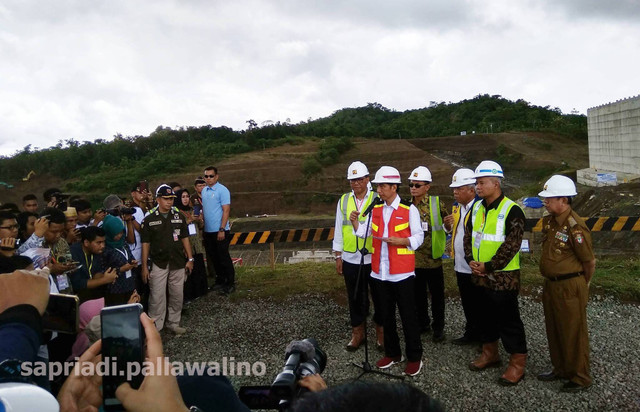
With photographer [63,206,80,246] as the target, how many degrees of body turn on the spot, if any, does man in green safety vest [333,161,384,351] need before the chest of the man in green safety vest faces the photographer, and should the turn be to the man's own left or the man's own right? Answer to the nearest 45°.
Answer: approximately 90° to the man's own right

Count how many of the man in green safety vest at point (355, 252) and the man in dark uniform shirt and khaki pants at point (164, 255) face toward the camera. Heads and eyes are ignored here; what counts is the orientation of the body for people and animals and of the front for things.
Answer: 2

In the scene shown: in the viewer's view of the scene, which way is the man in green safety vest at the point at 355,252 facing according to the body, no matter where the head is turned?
toward the camera

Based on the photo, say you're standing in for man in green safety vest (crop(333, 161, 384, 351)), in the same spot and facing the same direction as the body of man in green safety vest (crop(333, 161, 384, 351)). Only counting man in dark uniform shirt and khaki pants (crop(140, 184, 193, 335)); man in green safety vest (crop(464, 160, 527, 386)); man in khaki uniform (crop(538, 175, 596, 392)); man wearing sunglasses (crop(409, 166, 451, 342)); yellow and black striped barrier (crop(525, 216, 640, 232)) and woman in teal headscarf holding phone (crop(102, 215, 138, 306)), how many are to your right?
2

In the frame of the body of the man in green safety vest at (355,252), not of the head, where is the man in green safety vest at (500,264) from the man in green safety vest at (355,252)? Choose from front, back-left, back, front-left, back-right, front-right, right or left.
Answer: front-left

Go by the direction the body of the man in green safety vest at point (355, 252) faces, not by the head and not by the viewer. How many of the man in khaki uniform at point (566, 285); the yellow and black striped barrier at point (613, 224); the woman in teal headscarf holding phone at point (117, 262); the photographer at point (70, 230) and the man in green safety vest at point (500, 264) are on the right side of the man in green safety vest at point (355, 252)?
2

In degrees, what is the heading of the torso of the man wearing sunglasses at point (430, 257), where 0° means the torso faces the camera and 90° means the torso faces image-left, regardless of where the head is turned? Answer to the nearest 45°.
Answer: approximately 45°

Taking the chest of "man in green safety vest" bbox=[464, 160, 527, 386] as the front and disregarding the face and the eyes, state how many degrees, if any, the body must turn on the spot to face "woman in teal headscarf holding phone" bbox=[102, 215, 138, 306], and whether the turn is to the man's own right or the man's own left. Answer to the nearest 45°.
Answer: approximately 45° to the man's own right

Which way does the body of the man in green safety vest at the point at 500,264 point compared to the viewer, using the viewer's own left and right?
facing the viewer and to the left of the viewer

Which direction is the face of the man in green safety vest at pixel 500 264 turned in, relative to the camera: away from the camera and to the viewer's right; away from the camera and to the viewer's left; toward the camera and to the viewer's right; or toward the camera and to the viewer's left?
toward the camera and to the viewer's left

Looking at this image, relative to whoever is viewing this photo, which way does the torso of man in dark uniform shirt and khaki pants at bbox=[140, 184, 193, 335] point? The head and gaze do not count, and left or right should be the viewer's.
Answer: facing the viewer

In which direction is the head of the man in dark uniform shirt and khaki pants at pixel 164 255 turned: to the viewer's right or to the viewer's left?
to the viewer's right
